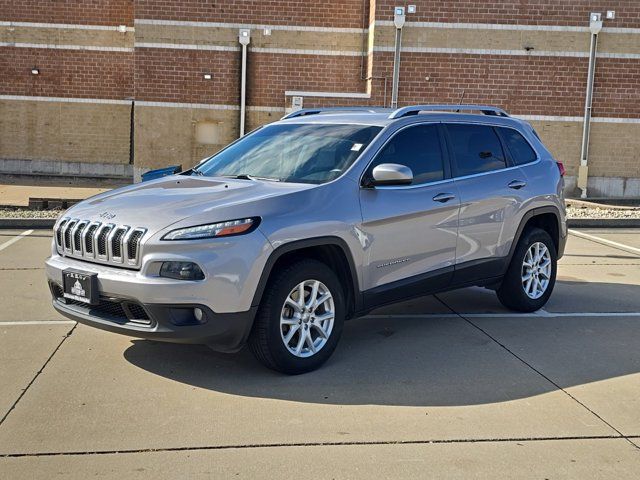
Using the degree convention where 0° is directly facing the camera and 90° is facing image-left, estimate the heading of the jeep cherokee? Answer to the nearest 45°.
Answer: approximately 45°

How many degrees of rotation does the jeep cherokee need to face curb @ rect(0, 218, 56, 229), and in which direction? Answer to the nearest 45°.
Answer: approximately 90° to its right

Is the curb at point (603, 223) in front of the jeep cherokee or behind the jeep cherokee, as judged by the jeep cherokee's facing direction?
behind
